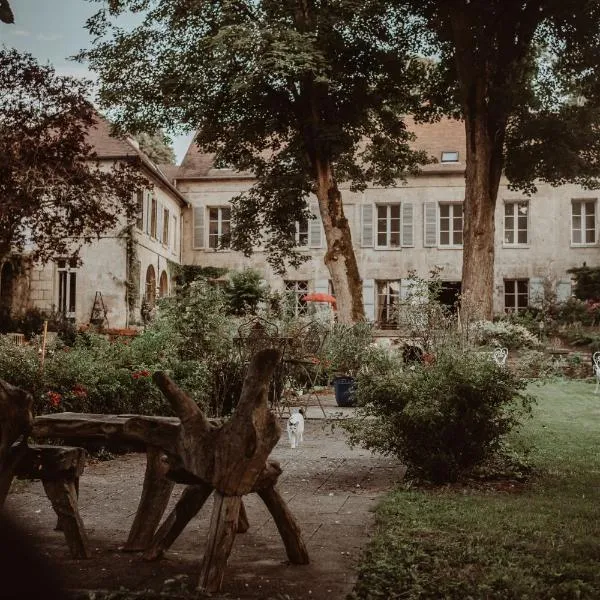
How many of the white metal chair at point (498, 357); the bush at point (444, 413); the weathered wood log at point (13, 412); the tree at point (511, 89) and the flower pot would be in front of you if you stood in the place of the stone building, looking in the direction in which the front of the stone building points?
5

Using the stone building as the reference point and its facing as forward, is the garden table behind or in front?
in front

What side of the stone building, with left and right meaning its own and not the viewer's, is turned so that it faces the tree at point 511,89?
front

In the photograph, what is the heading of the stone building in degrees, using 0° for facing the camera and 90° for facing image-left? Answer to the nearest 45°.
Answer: approximately 0°

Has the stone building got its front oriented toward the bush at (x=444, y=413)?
yes

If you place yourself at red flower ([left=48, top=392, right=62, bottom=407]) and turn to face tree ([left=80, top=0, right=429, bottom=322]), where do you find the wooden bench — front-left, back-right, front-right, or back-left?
back-right

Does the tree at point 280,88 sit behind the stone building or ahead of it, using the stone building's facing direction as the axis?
ahead

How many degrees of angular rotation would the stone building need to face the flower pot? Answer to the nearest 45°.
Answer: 0° — it already faces it

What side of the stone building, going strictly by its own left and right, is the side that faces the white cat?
front

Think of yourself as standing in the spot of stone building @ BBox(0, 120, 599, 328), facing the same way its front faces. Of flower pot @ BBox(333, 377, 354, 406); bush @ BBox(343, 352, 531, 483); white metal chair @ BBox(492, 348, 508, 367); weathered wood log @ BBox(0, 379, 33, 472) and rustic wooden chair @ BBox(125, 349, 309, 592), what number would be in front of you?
5

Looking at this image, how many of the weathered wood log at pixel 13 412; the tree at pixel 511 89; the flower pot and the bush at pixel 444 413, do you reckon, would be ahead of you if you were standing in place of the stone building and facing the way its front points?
4
